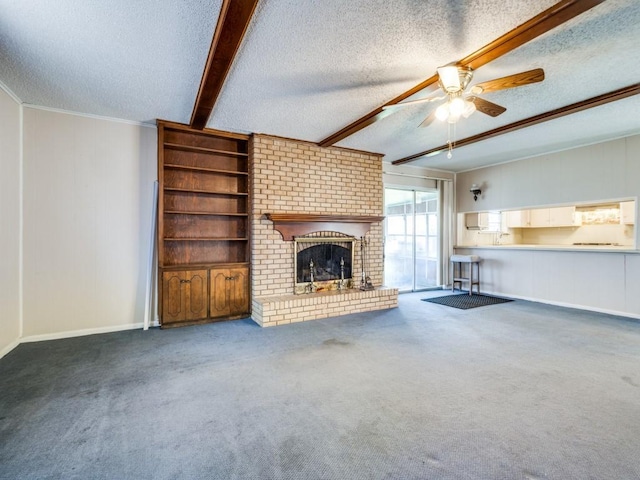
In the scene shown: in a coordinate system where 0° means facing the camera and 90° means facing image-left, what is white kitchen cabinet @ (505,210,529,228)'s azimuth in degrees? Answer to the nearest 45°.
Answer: approximately 45°

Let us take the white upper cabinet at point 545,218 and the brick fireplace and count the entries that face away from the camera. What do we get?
0

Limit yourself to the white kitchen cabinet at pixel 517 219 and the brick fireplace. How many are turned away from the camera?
0

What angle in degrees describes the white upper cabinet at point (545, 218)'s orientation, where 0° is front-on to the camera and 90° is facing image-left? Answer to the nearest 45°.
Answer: approximately 45°

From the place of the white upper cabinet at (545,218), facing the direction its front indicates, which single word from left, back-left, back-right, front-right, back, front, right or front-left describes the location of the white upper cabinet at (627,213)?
left

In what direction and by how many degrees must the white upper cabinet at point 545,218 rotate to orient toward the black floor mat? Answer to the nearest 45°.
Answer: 0° — it already faces it

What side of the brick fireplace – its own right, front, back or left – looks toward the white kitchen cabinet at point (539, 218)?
left

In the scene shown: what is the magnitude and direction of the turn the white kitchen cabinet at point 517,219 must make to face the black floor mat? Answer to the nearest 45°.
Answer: approximately 45° to its left

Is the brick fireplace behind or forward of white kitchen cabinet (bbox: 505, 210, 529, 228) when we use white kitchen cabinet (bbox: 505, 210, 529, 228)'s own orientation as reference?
forward

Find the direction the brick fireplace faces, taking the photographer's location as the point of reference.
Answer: facing the viewer and to the right of the viewer

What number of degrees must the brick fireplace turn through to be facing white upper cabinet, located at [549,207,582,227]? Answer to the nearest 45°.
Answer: approximately 45° to its left

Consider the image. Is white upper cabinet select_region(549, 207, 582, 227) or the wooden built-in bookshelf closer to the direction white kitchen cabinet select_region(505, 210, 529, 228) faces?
the wooden built-in bookshelf

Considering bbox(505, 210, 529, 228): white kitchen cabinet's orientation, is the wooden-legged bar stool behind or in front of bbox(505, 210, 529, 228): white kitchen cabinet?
in front

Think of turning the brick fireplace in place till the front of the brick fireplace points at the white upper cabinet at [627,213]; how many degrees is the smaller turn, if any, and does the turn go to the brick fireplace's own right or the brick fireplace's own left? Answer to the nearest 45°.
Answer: approximately 45° to the brick fireplace's own left
